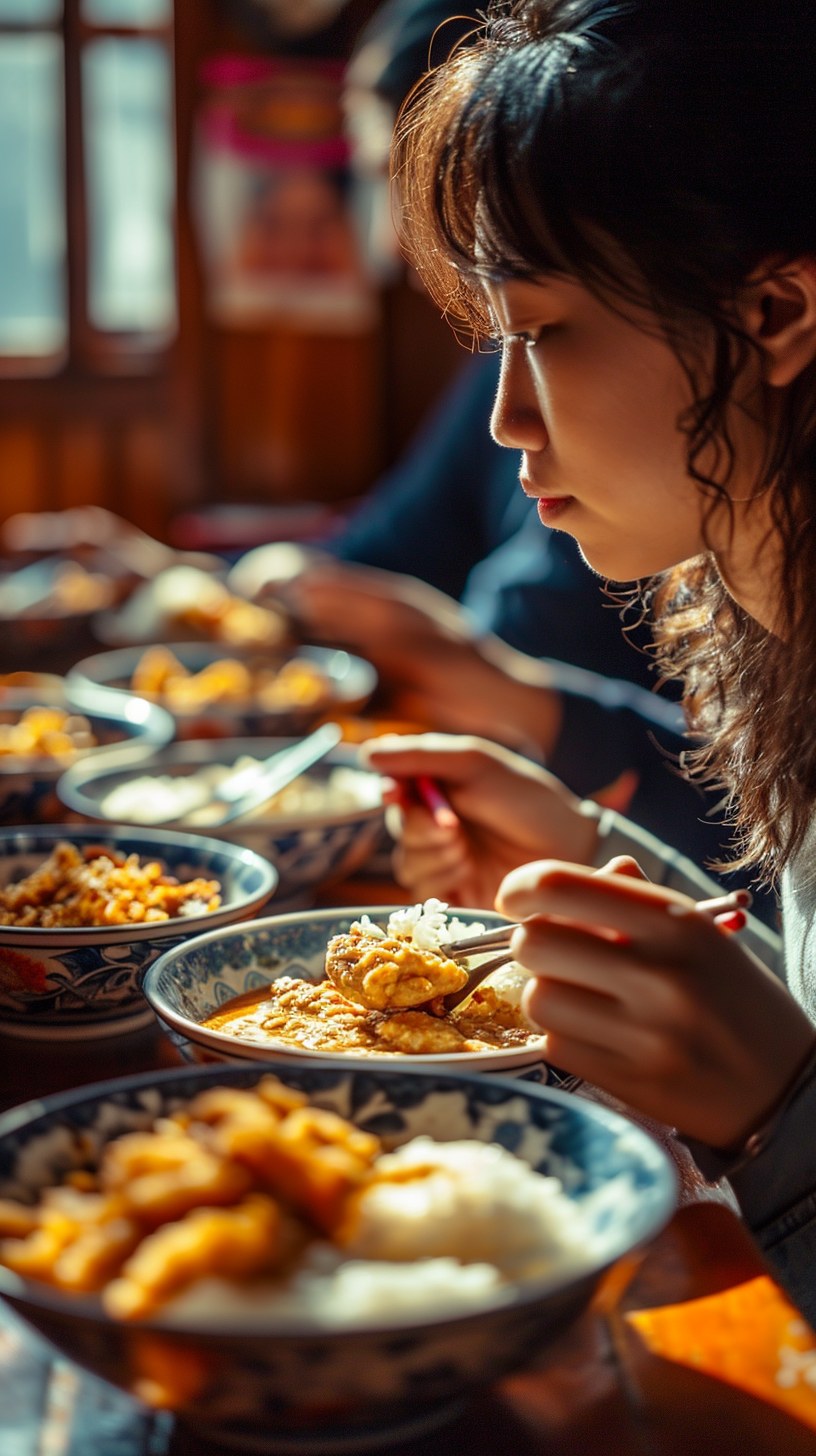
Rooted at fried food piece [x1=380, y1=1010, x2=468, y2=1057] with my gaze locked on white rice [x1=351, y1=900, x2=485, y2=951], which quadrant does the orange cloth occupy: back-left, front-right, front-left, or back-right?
back-right

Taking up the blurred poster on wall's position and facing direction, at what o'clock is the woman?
The woman is roughly at 12 o'clock from the blurred poster on wall.

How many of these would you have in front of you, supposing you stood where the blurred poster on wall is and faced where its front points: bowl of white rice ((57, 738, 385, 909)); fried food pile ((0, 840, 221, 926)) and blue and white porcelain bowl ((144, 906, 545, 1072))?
3

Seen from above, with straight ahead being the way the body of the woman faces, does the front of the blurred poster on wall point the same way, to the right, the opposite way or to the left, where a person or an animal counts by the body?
to the left

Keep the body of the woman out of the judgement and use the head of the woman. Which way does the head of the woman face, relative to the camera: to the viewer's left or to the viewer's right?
to the viewer's left

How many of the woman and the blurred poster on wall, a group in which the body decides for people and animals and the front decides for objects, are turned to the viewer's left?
1

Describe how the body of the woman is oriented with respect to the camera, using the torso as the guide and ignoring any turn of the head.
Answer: to the viewer's left

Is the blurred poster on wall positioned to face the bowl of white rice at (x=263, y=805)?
yes

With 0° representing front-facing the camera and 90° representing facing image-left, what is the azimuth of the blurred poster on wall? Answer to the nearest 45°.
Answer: approximately 0°

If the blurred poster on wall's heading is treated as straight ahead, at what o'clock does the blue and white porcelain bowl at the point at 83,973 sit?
The blue and white porcelain bowl is roughly at 12 o'clock from the blurred poster on wall.
